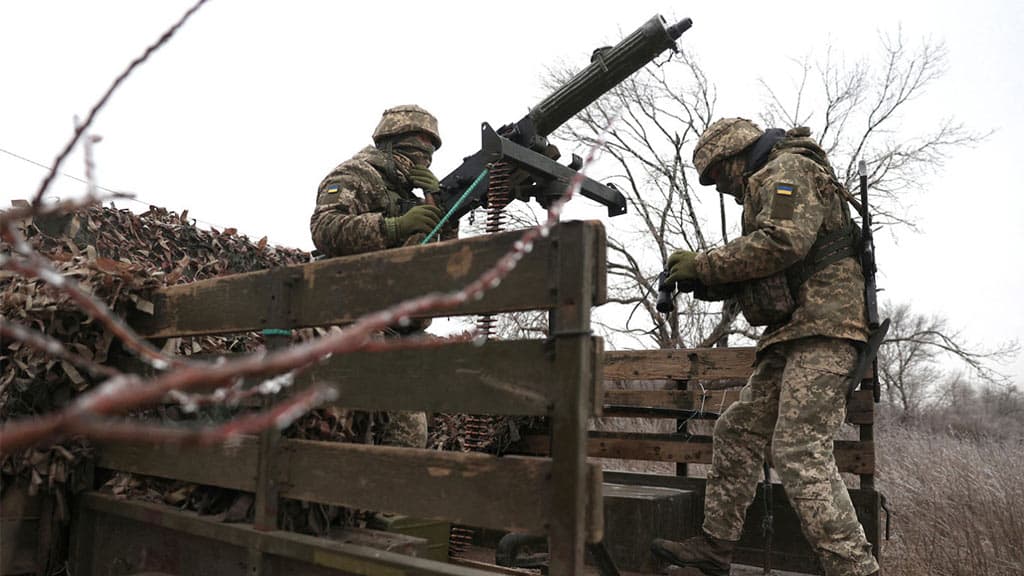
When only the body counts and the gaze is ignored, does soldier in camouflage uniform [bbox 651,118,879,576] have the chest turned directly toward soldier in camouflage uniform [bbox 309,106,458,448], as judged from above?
yes

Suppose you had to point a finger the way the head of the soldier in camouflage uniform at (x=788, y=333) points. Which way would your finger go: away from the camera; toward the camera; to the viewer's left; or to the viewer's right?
to the viewer's left

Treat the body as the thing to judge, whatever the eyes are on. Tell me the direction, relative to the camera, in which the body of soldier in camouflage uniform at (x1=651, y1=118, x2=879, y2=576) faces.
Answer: to the viewer's left

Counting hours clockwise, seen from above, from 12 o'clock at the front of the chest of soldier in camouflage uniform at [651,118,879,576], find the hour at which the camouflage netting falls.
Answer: The camouflage netting is roughly at 11 o'clock from the soldier in camouflage uniform.

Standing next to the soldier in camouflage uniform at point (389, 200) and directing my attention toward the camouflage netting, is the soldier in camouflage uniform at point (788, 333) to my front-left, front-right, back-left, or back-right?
back-left

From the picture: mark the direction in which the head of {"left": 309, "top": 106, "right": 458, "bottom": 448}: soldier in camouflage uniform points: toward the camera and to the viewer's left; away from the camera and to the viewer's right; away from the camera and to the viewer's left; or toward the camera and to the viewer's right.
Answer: toward the camera and to the viewer's right
